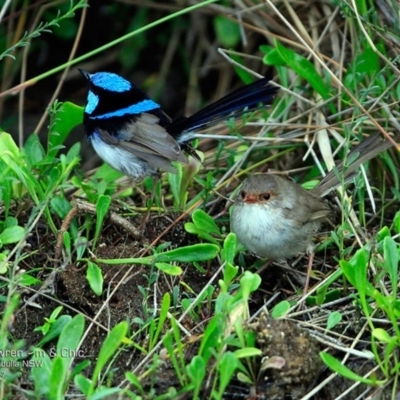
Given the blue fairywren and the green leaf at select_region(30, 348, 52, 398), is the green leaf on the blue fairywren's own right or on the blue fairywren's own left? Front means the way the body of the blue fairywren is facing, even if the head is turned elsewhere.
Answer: on the blue fairywren's own left

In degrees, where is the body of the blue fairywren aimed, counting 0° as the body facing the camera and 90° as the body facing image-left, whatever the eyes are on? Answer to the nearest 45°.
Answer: approximately 90°

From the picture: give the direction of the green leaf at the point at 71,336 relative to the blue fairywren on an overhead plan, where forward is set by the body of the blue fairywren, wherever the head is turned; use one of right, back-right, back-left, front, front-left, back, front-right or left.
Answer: left

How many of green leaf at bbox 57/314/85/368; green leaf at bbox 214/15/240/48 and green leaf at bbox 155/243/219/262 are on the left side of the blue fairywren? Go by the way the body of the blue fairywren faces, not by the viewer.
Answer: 2

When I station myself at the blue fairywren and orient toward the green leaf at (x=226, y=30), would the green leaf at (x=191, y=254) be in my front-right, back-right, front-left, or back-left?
back-right

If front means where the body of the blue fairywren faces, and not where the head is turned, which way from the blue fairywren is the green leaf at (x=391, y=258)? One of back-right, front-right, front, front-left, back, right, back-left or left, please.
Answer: back-left

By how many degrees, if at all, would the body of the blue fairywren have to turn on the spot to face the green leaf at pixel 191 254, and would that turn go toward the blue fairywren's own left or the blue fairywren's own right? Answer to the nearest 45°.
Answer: approximately 90° to the blue fairywren's own left

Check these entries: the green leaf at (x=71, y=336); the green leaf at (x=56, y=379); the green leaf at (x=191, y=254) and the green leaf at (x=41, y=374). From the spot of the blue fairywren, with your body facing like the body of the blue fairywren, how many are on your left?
4

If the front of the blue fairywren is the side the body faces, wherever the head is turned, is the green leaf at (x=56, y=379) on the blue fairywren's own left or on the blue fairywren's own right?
on the blue fairywren's own left

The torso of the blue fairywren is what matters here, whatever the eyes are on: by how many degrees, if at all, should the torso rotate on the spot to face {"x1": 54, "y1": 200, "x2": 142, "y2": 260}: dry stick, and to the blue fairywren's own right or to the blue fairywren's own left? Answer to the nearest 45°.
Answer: approximately 90° to the blue fairywren's own left

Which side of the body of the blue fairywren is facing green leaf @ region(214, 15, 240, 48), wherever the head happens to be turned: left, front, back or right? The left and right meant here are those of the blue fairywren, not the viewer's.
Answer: right
